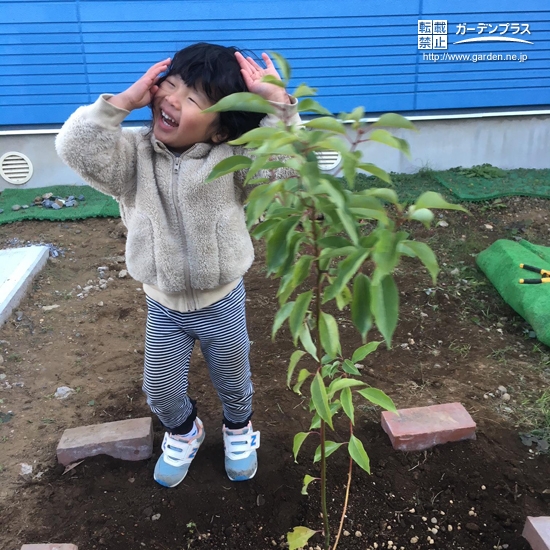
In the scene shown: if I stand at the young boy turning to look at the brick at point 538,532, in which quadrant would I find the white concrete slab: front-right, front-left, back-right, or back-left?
back-left

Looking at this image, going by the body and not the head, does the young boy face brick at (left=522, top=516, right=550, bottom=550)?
no

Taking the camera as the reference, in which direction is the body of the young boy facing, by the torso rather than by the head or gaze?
toward the camera

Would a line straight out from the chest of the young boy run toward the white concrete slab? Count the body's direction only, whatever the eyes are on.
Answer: no

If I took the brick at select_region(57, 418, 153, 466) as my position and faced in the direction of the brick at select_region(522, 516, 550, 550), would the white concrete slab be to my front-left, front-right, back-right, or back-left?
back-left

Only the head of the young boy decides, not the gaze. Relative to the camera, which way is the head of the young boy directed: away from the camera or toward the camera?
toward the camera

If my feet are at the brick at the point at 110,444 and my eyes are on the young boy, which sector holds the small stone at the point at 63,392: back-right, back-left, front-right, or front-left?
back-left

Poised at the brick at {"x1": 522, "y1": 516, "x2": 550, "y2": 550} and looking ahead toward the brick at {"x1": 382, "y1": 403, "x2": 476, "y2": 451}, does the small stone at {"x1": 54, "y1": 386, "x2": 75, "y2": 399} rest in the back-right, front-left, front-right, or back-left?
front-left
